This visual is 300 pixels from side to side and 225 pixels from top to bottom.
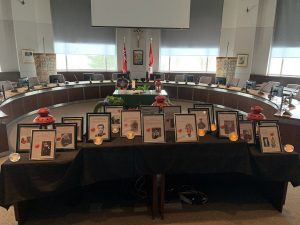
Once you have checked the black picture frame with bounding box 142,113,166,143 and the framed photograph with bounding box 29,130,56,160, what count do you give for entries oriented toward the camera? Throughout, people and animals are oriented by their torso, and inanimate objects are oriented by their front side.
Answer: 2

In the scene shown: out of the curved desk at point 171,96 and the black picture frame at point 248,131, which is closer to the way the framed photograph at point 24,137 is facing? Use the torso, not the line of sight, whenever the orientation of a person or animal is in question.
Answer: the black picture frame

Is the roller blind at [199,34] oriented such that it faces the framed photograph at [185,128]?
yes

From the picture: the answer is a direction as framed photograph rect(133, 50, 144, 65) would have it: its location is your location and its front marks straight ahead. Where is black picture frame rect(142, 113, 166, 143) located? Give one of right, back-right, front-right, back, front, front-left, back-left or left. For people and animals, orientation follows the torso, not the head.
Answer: front

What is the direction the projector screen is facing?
toward the camera

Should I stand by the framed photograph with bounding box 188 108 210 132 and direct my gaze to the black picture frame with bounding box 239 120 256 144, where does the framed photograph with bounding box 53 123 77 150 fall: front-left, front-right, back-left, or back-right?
back-right

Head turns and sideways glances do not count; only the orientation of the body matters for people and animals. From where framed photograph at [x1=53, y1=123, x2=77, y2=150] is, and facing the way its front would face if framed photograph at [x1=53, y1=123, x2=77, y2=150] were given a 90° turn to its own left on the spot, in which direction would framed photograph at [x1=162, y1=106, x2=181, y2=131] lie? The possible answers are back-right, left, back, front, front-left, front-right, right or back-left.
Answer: front

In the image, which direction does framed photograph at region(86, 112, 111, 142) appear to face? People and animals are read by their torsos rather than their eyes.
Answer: toward the camera

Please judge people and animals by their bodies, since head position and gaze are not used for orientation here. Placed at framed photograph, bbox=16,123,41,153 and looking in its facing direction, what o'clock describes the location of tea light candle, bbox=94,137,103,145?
The tea light candle is roughly at 10 o'clock from the framed photograph.

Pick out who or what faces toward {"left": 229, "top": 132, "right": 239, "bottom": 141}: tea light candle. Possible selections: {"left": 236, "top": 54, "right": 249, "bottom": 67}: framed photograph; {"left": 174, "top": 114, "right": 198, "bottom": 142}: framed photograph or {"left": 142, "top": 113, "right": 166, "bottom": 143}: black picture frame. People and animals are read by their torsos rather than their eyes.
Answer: {"left": 236, "top": 54, "right": 249, "bottom": 67}: framed photograph

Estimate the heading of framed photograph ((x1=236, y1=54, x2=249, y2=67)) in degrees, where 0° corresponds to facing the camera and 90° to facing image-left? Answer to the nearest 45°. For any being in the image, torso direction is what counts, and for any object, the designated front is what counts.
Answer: approximately 0°

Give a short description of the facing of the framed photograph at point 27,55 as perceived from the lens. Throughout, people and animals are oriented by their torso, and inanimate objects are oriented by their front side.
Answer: facing the viewer
